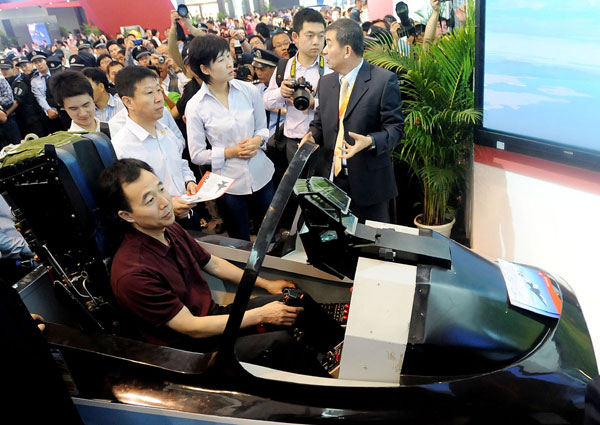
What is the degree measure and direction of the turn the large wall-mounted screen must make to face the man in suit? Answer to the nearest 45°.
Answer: approximately 45° to its right

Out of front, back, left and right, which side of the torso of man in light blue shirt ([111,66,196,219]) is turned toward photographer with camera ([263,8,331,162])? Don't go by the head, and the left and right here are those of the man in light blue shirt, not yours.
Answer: left

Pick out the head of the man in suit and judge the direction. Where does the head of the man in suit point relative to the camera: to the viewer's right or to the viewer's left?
to the viewer's left

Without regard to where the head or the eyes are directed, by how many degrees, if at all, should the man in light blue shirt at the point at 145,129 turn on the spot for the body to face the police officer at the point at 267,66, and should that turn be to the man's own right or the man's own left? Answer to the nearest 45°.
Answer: approximately 90° to the man's own left

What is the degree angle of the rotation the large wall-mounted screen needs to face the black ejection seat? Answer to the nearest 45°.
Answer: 0° — it already faces it

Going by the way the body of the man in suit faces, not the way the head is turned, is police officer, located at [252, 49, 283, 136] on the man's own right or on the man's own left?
on the man's own right

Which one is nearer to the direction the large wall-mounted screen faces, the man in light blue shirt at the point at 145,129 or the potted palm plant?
the man in light blue shirt

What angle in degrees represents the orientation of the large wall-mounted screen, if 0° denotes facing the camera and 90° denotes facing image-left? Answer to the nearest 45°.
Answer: approximately 45°

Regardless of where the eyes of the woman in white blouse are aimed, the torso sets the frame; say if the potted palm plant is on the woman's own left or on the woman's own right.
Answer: on the woman's own left
